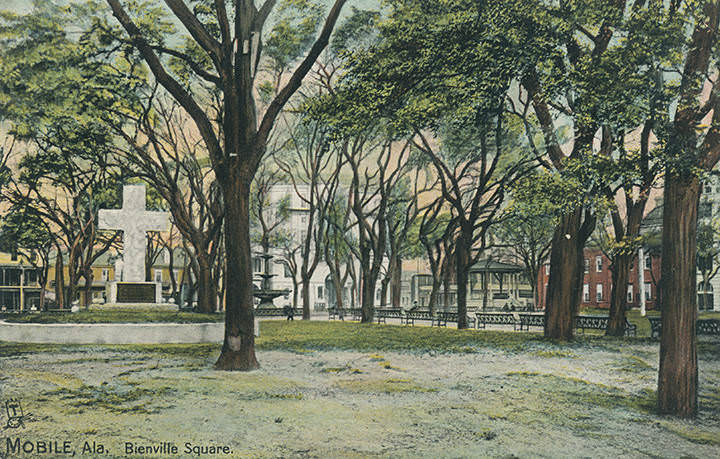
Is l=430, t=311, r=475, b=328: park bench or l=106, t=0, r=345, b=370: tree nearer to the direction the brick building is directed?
the tree

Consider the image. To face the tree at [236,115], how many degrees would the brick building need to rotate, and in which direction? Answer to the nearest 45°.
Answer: approximately 45° to its right
